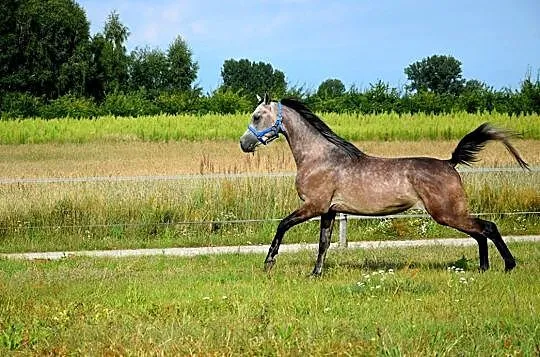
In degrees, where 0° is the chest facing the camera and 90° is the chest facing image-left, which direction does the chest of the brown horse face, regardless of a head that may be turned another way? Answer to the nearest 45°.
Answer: approximately 90°

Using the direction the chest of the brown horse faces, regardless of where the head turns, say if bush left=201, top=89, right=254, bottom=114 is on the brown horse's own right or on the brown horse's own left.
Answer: on the brown horse's own right
